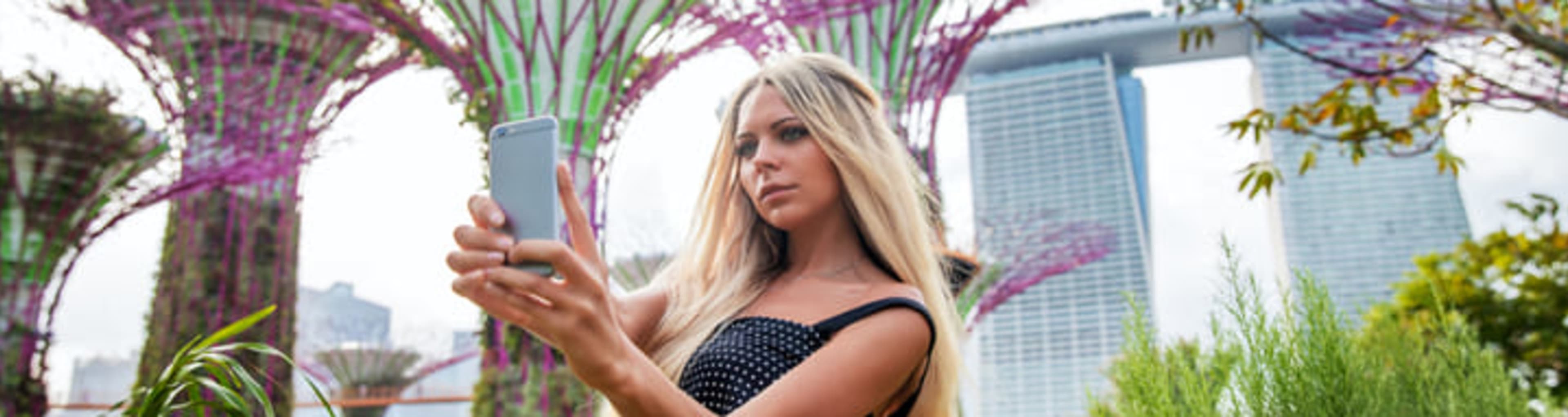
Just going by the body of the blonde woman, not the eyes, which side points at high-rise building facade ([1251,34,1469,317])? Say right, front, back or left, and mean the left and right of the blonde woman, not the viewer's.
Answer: back

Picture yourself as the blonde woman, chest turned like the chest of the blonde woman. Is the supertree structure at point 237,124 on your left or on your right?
on your right

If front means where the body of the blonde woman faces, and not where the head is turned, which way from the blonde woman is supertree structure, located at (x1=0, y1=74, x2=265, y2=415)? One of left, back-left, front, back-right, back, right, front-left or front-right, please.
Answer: right

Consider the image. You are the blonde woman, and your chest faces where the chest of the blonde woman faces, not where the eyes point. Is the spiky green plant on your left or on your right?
on your right

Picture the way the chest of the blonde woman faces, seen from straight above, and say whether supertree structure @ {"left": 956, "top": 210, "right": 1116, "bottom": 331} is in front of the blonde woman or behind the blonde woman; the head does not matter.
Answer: behind

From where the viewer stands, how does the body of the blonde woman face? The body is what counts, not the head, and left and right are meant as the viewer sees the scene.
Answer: facing the viewer and to the left of the viewer

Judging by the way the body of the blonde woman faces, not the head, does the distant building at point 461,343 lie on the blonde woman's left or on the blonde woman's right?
on the blonde woman's right

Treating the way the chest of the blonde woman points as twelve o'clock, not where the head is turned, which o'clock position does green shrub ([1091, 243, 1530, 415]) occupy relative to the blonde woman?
The green shrub is roughly at 7 o'clock from the blonde woman.

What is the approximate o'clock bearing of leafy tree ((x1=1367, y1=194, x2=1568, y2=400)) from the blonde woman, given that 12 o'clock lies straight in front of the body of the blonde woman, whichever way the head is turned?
The leafy tree is roughly at 6 o'clock from the blonde woman.

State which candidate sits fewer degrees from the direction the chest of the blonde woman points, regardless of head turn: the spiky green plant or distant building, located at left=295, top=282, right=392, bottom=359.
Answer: the spiky green plant
